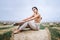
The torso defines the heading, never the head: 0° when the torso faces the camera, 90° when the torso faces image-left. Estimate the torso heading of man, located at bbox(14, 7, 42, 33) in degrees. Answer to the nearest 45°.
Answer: approximately 90°

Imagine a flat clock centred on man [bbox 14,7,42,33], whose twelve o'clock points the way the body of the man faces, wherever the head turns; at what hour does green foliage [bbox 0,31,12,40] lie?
The green foliage is roughly at 12 o'clock from the man.

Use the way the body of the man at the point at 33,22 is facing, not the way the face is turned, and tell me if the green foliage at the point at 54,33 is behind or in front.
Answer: behind
